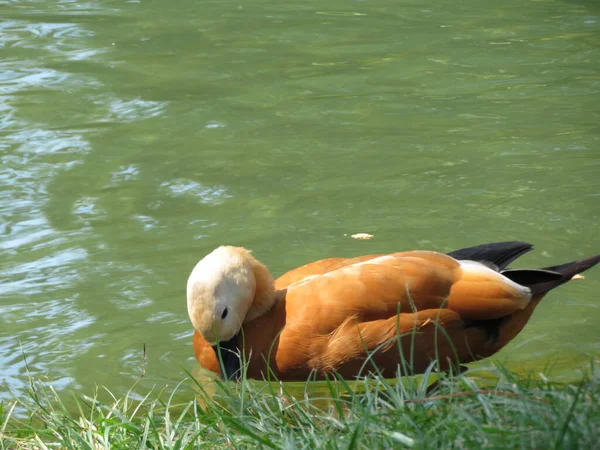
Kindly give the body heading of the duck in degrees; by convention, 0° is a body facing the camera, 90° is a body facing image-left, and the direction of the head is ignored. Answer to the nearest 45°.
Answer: approximately 90°

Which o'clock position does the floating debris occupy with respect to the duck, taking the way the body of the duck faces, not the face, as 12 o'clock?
The floating debris is roughly at 3 o'clock from the duck.
